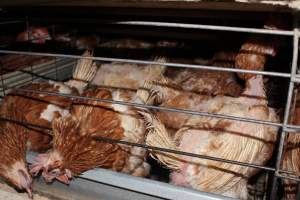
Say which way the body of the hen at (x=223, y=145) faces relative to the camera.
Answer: to the viewer's right

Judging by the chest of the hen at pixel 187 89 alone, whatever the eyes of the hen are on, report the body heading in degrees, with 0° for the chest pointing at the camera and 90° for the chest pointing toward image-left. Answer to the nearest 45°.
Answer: approximately 270°

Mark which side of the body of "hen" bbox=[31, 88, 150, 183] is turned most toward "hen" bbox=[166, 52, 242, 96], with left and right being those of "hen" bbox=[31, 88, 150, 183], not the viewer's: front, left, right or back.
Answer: back

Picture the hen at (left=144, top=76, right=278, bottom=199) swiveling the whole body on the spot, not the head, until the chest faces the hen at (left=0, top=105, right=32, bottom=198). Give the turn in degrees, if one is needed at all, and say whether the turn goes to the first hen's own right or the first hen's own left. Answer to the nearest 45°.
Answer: approximately 180°

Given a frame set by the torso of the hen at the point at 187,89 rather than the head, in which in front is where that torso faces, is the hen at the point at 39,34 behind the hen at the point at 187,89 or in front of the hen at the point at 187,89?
behind

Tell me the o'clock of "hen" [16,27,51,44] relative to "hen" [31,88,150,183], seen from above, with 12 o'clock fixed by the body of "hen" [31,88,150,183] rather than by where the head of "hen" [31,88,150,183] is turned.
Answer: "hen" [16,27,51,44] is roughly at 4 o'clock from "hen" [31,88,150,183].

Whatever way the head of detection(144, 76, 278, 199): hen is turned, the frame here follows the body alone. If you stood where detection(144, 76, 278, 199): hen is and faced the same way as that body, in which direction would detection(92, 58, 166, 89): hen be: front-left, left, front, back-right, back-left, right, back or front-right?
back-left

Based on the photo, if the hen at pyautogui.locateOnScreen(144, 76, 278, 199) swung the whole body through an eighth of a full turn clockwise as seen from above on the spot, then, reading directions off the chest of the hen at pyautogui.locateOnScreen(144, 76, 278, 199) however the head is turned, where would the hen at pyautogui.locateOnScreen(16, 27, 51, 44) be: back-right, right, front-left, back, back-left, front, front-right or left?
back

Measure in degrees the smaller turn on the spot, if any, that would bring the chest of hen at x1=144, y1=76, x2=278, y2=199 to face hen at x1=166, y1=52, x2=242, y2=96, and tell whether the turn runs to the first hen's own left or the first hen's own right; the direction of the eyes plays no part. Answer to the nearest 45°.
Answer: approximately 90° to the first hen's own left
